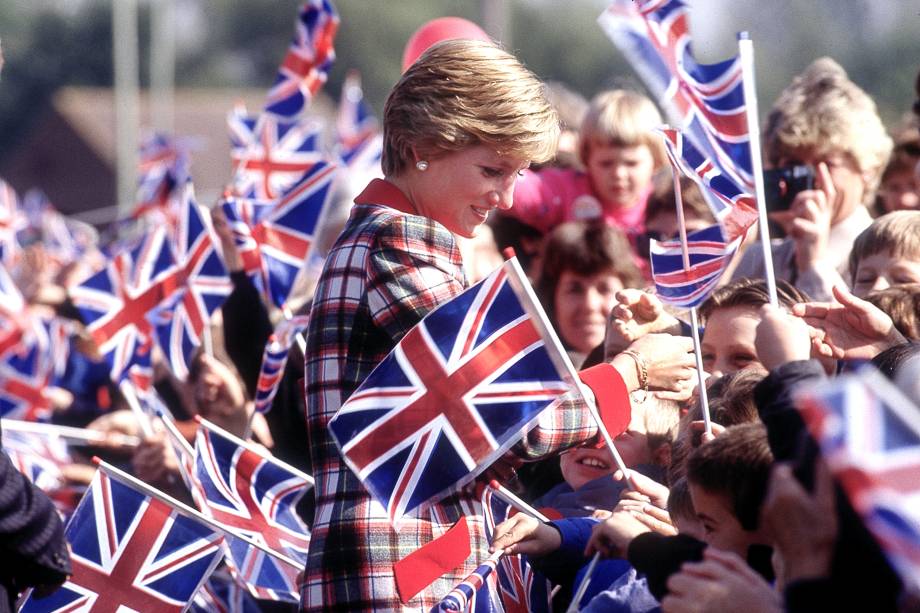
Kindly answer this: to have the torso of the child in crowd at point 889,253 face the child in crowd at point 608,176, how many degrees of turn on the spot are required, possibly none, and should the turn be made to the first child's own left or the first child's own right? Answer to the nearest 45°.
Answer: approximately 90° to the first child's own right

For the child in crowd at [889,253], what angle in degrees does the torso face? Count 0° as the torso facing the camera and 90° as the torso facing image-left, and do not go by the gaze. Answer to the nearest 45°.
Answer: approximately 45°

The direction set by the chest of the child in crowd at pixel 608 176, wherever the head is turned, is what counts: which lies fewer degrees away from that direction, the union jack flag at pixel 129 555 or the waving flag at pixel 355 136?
the union jack flag

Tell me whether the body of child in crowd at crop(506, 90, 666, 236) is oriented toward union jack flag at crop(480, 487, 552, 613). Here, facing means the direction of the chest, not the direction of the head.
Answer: yes

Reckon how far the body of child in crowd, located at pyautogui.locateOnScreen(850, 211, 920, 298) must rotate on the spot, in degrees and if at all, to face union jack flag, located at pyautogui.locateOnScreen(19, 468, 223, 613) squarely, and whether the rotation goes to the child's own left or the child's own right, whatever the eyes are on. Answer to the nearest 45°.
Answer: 0° — they already face it
